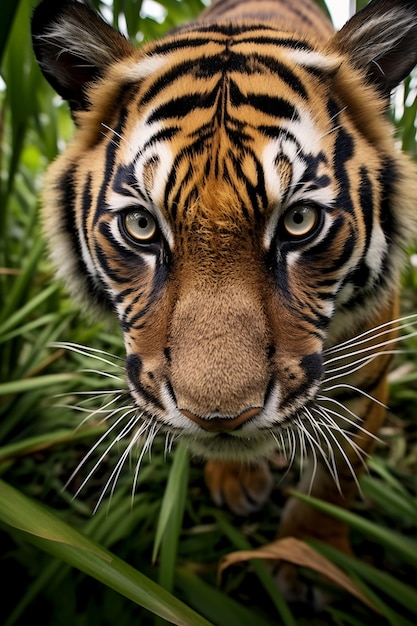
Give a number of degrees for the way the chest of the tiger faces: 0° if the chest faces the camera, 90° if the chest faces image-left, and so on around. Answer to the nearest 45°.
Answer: approximately 0°
